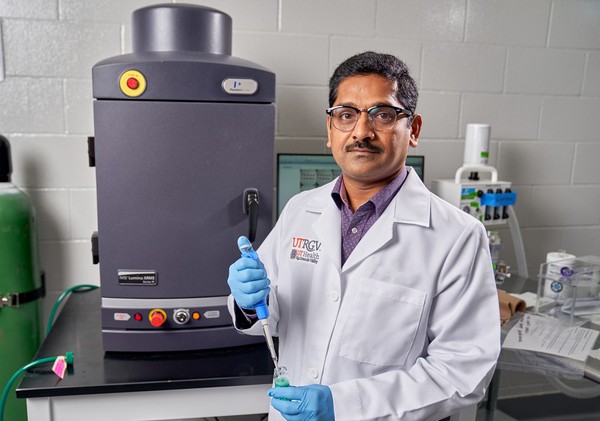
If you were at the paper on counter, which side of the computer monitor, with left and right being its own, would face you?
left

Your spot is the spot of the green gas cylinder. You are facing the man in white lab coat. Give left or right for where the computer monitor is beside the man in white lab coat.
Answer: left

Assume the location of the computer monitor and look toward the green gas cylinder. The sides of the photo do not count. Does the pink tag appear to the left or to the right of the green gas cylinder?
left

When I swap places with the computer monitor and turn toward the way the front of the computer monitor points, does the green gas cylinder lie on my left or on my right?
on my right

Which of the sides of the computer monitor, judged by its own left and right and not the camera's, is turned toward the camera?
front

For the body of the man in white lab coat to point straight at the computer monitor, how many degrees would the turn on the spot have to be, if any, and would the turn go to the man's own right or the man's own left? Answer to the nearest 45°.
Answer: approximately 135° to the man's own right

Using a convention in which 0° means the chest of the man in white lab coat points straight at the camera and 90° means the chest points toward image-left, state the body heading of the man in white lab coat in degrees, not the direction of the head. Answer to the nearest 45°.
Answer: approximately 45°

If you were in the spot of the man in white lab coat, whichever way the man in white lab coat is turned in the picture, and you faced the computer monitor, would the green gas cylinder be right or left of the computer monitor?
left

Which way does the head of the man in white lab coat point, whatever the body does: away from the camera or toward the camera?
toward the camera

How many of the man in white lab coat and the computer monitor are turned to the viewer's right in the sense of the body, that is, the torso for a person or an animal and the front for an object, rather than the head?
0

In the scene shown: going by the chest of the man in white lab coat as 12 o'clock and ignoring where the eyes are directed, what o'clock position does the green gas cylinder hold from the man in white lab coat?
The green gas cylinder is roughly at 2 o'clock from the man in white lab coat.

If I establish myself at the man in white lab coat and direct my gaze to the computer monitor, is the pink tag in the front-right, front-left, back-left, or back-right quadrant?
front-left
